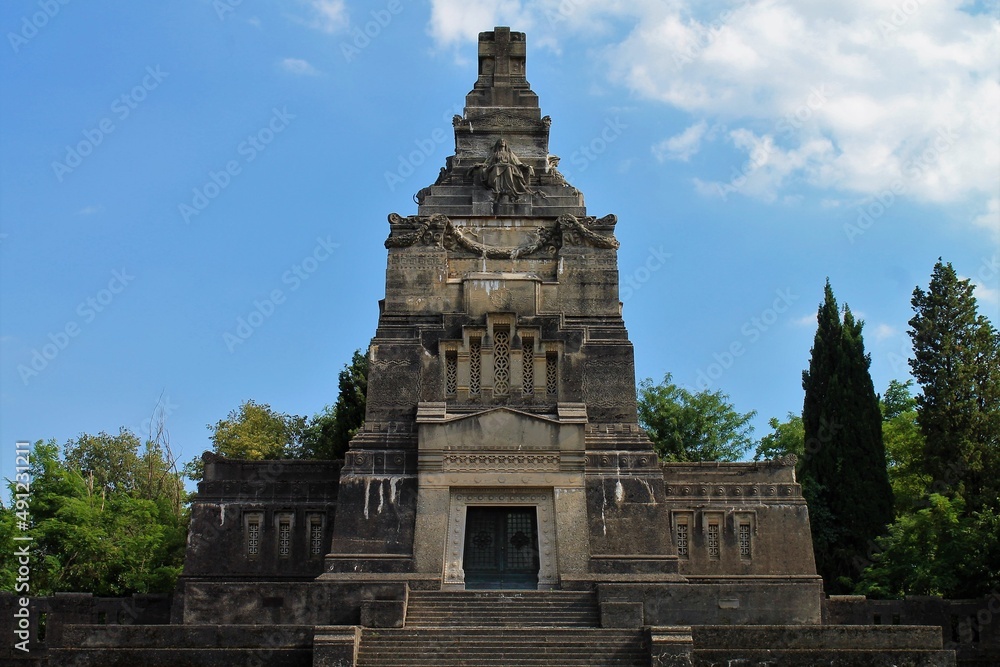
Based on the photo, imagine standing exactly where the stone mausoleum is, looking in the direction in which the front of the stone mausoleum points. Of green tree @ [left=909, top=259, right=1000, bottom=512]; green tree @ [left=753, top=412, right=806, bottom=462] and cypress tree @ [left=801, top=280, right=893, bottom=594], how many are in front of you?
0

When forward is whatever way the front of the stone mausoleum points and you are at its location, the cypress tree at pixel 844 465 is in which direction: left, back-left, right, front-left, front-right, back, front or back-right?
back-left

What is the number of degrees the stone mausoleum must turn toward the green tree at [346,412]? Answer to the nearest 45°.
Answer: approximately 180°

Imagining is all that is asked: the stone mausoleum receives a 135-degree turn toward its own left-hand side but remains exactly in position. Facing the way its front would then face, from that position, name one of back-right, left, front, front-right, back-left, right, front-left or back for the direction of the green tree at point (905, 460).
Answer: front

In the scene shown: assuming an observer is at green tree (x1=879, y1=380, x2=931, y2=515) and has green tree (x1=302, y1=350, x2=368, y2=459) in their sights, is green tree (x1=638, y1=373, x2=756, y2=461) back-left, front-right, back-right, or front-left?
front-right

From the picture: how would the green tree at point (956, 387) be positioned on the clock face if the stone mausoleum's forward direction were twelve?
The green tree is roughly at 8 o'clock from the stone mausoleum.

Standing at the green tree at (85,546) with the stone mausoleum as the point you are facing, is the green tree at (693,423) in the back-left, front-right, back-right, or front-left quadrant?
front-left

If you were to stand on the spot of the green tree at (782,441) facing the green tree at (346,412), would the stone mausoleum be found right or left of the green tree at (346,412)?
left

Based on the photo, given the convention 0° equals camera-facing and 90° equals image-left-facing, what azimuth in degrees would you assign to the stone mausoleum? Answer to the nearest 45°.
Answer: approximately 0°

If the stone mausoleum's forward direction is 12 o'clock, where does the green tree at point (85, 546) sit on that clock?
The green tree is roughly at 4 o'clock from the stone mausoleum.

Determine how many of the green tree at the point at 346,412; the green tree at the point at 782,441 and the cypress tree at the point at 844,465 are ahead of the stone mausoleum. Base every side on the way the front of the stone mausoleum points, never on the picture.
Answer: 0

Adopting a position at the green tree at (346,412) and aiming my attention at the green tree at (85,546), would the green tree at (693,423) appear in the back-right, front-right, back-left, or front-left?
back-left

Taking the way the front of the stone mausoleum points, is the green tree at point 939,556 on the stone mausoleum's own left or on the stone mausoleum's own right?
on the stone mausoleum's own left

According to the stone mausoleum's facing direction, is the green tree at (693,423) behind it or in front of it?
behind

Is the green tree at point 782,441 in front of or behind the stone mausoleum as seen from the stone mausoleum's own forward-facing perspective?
behind

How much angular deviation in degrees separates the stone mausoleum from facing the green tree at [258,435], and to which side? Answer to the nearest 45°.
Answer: approximately 135° to its right
